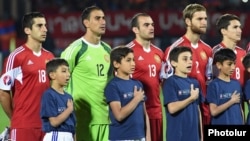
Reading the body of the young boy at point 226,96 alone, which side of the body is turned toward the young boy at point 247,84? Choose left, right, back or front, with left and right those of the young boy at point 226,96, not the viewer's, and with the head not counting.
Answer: left

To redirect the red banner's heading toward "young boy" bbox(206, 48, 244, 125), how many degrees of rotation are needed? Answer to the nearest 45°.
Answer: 0° — it already faces them

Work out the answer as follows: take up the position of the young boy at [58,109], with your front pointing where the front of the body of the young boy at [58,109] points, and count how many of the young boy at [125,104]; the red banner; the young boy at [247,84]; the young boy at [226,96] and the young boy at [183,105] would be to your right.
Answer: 0

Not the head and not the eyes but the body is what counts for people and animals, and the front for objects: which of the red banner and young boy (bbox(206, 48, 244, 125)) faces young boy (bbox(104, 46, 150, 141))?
the red banner

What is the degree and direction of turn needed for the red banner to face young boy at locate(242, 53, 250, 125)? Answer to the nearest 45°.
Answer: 0° — it already faces them

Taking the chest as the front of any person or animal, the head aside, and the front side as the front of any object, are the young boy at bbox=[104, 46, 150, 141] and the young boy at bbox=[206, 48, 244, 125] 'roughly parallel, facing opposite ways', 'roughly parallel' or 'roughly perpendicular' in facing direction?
roughly parallel

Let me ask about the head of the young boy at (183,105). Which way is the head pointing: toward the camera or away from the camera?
toward the camera

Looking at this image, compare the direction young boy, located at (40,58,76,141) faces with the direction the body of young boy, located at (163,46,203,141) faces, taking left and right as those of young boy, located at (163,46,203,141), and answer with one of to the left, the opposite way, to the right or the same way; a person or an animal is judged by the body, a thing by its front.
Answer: the same way

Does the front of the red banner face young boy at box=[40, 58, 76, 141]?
yes

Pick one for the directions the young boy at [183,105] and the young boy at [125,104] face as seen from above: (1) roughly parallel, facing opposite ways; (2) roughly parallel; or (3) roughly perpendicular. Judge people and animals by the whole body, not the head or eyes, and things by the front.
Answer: roughly parallel

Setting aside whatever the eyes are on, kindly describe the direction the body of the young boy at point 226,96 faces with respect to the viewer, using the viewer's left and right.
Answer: facing the viewer and to the right of the viewer

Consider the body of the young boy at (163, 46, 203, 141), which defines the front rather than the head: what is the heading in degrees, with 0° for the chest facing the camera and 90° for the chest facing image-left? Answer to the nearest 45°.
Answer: approximately 315°

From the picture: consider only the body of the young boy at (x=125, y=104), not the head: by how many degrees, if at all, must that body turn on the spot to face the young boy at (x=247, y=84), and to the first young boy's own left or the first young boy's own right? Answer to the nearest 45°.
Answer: approximately 45° to the first young boy's own left

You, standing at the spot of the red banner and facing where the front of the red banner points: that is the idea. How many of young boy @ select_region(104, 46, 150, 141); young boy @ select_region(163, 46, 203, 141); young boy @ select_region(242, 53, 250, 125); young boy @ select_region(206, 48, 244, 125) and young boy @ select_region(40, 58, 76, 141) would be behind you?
0

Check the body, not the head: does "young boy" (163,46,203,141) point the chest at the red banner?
no

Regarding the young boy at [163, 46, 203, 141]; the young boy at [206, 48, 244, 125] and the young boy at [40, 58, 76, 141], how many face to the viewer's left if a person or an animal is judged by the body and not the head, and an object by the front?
0

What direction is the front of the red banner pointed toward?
toward the camera

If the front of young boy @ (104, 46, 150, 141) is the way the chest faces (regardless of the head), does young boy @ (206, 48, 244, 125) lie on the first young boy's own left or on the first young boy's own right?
on the first young boy's own left

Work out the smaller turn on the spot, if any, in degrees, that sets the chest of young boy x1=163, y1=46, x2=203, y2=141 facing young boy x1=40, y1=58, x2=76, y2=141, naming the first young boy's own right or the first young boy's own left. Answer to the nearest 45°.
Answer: approximately 135° to the first young boy's own right
